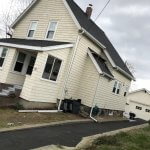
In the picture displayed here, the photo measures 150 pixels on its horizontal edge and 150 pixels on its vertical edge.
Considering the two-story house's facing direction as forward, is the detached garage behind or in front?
behind

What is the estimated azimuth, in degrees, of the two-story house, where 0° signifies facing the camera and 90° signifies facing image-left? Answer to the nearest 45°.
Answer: approximately 45°
